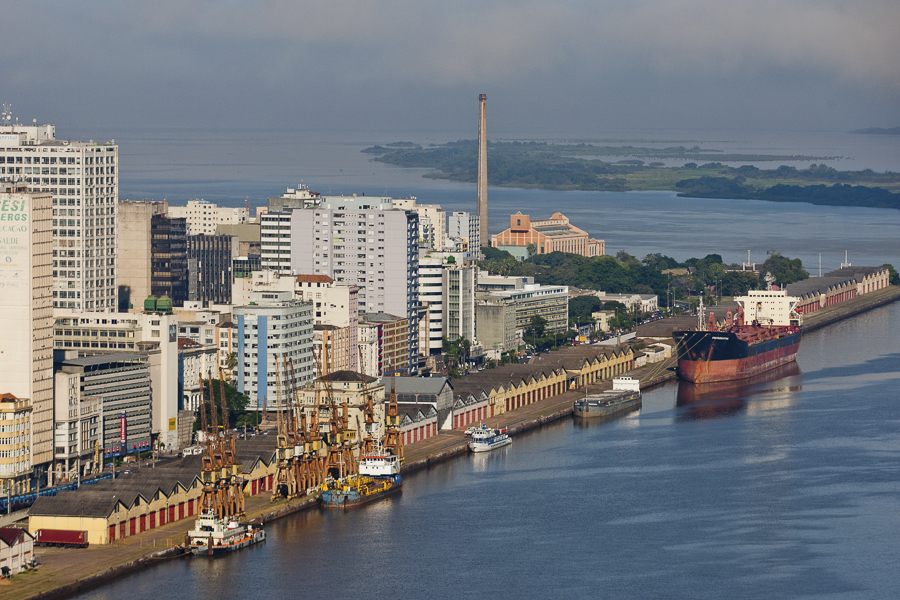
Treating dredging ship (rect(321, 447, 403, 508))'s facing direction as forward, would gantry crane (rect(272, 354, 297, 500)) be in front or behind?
in front

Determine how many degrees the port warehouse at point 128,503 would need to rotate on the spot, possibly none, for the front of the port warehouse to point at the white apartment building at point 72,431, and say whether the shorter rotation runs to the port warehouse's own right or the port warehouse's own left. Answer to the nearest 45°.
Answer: approximately 135° to the port warehouse's own left

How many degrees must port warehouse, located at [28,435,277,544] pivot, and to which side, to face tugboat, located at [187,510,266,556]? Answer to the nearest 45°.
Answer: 0° — it already faces it

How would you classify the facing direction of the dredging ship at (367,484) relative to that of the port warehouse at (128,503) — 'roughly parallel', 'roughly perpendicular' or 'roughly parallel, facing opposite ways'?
roughly perpendicular

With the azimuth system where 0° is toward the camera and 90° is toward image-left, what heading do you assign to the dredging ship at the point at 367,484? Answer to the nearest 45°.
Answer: approximately 45°

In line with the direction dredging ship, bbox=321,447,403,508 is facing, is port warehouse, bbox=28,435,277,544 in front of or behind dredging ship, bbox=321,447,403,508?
in front

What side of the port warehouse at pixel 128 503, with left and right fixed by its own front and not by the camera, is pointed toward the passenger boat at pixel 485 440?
left

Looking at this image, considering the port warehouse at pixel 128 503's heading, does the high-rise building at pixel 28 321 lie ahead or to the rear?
to the rear

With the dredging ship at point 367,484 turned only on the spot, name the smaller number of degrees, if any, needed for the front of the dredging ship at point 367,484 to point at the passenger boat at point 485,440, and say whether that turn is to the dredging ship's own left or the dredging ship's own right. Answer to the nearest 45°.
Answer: approximately 180°
